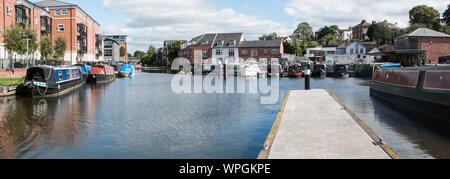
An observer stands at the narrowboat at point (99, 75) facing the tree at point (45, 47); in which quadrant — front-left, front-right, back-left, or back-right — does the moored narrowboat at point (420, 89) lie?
back-left

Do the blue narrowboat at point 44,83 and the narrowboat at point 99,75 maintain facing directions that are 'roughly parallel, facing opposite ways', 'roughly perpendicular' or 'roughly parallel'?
roughly parallel

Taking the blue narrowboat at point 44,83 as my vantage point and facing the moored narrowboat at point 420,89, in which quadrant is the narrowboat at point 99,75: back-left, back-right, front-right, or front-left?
back-left
